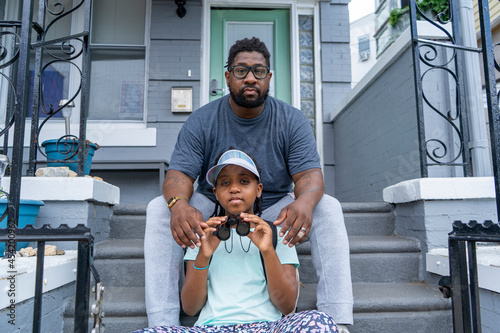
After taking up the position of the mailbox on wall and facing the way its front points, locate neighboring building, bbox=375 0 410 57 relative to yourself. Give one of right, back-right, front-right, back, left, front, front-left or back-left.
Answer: back-left

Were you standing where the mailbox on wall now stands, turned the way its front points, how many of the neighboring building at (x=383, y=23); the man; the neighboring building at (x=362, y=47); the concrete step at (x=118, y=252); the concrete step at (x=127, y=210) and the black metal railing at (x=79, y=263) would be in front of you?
4

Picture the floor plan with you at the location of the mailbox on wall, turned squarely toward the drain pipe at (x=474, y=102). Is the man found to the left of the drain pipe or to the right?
right

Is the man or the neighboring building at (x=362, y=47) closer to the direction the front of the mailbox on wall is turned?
the man

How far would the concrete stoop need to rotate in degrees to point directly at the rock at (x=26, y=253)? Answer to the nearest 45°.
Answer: approximately 90° to its right

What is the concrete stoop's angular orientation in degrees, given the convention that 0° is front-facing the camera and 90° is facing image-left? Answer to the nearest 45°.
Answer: approximately 0°

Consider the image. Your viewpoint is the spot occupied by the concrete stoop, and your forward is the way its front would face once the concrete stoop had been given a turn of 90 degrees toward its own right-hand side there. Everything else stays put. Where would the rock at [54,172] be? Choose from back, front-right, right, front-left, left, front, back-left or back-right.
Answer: front

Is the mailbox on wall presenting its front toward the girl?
yes

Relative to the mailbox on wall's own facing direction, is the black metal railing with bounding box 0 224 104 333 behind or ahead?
ahead

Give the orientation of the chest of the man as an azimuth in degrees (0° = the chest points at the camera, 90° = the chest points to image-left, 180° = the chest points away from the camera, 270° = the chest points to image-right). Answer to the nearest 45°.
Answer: approximately 0°

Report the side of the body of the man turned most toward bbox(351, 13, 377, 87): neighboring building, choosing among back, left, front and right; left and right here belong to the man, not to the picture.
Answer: back
